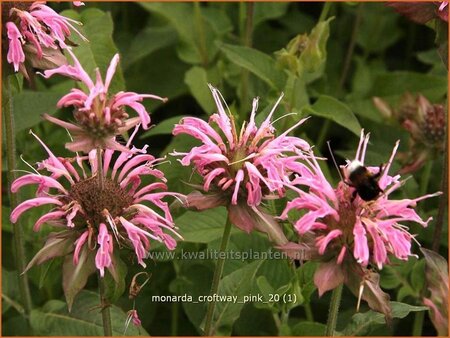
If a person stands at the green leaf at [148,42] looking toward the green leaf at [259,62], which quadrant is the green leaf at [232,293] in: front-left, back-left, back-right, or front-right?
front-right

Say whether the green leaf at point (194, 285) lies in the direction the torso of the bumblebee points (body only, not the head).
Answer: no

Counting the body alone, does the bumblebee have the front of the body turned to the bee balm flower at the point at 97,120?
no

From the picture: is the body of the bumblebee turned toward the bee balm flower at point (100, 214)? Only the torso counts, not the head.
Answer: no
